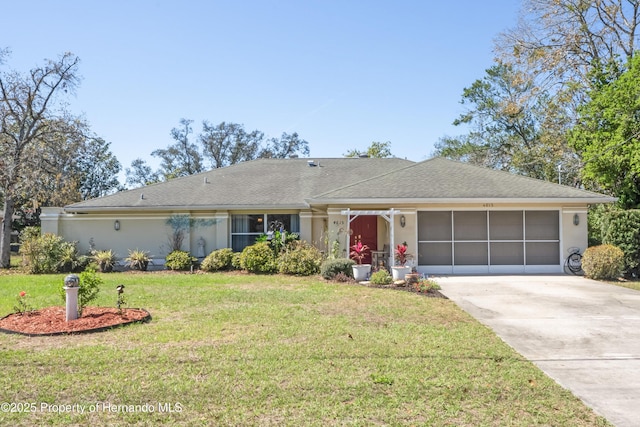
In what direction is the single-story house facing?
toward the camera

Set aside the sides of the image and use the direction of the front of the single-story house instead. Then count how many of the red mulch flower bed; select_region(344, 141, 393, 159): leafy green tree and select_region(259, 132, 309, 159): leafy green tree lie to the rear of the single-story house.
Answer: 2

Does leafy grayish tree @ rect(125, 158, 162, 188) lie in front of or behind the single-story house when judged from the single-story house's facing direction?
behind

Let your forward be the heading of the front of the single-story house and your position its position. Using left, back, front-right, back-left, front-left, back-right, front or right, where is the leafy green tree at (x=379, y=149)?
back

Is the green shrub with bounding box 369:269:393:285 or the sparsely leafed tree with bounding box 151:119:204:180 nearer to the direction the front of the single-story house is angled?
the green shrub

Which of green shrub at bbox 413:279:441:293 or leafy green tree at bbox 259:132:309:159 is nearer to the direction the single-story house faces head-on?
the green shrub

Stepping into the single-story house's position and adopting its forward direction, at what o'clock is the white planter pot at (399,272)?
The white planter pot is roughly at 12 o'clock from the single-story house.

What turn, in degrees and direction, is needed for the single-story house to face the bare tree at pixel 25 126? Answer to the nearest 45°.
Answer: approximately 90° to its right

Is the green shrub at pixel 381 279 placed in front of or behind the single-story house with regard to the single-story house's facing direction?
in front

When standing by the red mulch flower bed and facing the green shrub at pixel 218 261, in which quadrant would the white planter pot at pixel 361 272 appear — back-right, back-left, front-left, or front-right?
front-right

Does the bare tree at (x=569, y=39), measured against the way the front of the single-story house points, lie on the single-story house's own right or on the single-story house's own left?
on the single-story house's own left

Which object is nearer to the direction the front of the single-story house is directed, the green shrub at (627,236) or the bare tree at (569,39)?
the green shrub
